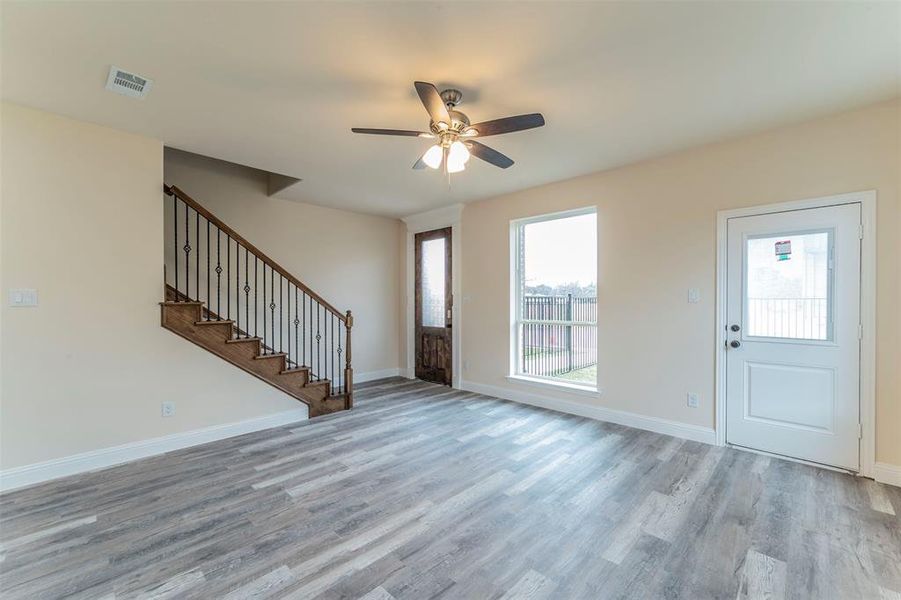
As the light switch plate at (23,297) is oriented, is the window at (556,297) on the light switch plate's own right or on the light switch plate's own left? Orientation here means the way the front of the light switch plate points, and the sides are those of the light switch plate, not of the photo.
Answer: on the light switch plate's own left

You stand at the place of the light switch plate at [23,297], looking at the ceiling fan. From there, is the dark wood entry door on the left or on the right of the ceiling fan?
left

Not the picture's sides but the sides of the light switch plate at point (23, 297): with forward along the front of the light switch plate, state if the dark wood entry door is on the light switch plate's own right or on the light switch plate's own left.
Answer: on the light switch plate's own left

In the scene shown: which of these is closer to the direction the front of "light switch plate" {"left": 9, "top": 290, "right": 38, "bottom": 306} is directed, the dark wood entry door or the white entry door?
the white entry door

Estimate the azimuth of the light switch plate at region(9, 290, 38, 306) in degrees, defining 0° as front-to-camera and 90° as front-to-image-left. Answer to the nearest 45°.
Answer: approximately 0°

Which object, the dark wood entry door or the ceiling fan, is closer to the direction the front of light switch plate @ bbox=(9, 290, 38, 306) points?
the ceiling fan

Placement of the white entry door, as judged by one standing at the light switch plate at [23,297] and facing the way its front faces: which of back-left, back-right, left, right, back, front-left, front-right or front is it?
front-left

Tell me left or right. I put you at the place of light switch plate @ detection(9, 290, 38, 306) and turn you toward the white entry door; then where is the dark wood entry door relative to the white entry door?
left
